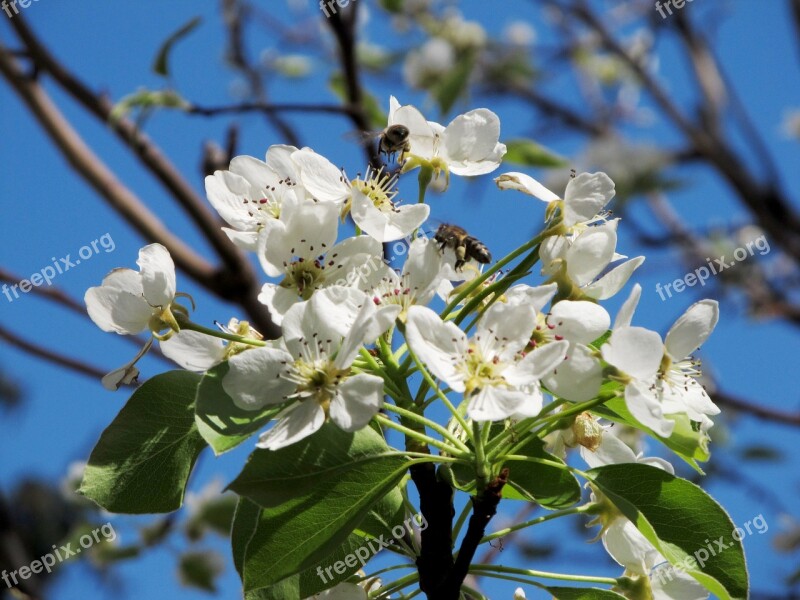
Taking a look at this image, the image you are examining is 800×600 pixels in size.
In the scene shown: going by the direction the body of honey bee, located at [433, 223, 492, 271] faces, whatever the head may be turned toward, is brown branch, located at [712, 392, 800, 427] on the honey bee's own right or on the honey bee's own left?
on the honey bee's own right

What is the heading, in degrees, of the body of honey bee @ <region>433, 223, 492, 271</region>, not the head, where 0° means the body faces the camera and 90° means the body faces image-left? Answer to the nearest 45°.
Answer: approximately 90°
